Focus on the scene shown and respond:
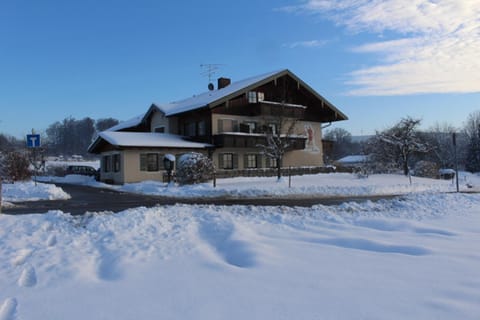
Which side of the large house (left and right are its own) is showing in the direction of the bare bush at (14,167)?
right

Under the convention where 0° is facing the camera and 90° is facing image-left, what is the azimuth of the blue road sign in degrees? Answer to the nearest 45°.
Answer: approximately 0°

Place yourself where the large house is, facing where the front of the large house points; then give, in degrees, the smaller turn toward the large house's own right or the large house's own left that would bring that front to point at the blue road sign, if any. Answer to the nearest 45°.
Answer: approximately 90° to the large house's own right

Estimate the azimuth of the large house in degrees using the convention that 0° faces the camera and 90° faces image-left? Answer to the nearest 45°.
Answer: approximately 315°

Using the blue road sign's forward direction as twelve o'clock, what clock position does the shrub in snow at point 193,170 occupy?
The shrub in snow is roughly at 9 o'clock from the blue road sign.

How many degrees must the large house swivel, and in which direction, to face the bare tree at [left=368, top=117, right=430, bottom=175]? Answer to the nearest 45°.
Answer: approximately 45° to its left

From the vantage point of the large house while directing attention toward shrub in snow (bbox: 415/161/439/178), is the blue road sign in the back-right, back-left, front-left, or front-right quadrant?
back-right

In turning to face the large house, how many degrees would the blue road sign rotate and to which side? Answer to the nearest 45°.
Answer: approximately 135° to its left

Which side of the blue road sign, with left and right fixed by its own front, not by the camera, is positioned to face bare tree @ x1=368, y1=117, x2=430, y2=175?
left
